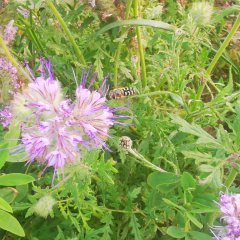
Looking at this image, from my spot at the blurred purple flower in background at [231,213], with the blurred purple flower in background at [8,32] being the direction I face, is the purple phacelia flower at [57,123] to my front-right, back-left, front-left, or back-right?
front-left

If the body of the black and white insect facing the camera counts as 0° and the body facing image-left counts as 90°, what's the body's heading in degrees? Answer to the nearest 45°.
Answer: approximately 90°

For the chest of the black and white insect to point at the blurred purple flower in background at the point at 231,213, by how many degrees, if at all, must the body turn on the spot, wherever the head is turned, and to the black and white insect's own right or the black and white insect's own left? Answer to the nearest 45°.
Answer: approximately 90° to the black and white insect's own left
